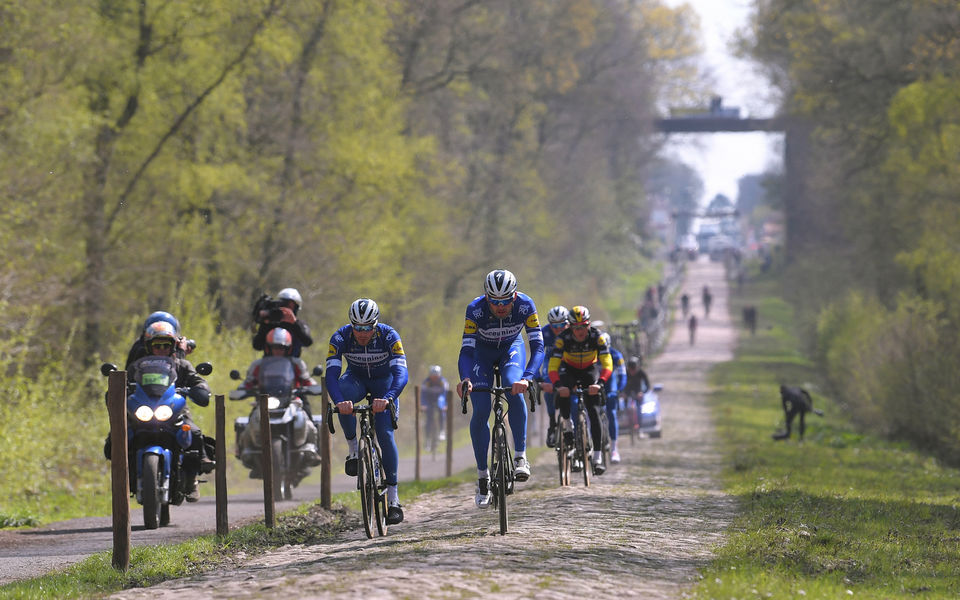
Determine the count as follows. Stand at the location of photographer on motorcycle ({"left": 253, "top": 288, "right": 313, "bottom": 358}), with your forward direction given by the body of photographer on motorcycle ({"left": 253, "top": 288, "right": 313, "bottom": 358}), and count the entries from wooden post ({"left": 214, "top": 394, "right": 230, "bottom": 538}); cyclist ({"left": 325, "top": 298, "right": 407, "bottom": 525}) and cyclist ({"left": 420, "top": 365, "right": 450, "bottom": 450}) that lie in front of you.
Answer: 2

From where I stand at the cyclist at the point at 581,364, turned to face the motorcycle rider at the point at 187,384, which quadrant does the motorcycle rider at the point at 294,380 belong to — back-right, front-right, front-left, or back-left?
front-right

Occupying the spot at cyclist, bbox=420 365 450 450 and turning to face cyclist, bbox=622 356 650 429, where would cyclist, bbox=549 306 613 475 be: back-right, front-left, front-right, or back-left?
back-right

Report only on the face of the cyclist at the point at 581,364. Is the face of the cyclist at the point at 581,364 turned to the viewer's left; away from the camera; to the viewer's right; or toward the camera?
toward the camera

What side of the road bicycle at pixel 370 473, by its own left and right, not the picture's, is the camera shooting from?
front

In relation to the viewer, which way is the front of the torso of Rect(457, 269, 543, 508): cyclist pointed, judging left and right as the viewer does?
facing the viewer

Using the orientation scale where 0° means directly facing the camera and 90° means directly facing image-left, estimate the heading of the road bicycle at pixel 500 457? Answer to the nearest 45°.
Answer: approximately 0°

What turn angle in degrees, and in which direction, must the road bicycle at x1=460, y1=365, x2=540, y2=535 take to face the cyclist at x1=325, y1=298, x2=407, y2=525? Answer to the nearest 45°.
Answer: approximately 90° to its right

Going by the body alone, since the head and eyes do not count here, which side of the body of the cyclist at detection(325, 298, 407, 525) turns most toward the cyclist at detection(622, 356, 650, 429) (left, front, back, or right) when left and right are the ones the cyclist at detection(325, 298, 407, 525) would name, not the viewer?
back

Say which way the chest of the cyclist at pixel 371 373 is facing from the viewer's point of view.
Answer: toward the camera

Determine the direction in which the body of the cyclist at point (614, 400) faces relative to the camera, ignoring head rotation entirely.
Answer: toward the camera

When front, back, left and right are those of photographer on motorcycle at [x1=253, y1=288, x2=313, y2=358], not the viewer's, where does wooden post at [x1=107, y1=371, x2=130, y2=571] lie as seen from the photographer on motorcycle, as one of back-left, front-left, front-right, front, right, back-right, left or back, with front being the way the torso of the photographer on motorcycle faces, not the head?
front

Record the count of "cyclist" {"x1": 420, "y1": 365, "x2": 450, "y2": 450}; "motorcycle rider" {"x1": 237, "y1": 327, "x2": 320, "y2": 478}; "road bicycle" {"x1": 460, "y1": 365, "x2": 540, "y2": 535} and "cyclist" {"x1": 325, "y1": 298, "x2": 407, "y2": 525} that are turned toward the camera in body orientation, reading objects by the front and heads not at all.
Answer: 4

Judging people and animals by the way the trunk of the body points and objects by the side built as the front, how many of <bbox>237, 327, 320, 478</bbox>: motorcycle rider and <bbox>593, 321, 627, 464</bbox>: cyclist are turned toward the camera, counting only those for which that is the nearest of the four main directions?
2

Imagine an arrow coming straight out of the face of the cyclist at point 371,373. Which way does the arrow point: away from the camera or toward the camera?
toward the camera

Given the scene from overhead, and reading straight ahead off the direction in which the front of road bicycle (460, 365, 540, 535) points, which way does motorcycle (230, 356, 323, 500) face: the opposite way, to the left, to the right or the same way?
the same way

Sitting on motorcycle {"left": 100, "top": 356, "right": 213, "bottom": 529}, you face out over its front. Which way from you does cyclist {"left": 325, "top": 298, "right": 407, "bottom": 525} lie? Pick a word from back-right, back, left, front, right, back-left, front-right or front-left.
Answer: front-left

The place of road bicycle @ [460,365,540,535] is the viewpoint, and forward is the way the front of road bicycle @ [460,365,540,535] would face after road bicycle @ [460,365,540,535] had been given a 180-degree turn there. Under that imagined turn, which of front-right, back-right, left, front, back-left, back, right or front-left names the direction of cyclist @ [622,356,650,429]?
front

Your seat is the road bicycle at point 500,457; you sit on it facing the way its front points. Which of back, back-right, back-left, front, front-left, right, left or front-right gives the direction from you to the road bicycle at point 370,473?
right

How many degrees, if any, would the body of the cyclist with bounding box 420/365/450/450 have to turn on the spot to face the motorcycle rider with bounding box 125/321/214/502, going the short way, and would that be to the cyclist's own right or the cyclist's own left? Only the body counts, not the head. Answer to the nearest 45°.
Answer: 0° — they already face them
